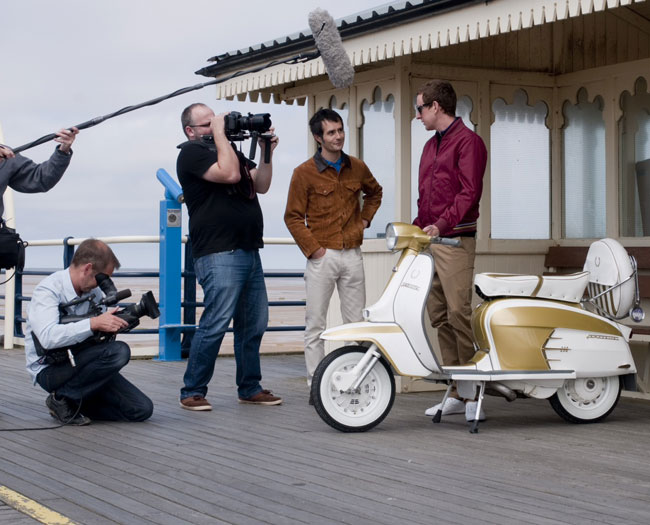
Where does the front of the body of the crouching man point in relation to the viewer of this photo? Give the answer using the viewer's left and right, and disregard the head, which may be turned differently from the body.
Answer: facing to the right of the viewer

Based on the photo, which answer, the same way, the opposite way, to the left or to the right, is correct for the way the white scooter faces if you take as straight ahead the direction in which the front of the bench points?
to the right

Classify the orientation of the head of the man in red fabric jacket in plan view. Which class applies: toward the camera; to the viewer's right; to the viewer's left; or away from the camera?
to the viewer's left

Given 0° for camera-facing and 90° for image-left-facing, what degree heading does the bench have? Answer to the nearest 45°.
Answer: approximately 0°

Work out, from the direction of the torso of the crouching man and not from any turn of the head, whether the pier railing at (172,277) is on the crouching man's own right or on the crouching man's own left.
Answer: on the crouching man's own left

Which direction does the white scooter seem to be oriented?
to the viewer's left

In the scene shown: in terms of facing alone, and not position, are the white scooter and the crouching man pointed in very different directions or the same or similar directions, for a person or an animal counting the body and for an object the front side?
very different directions
